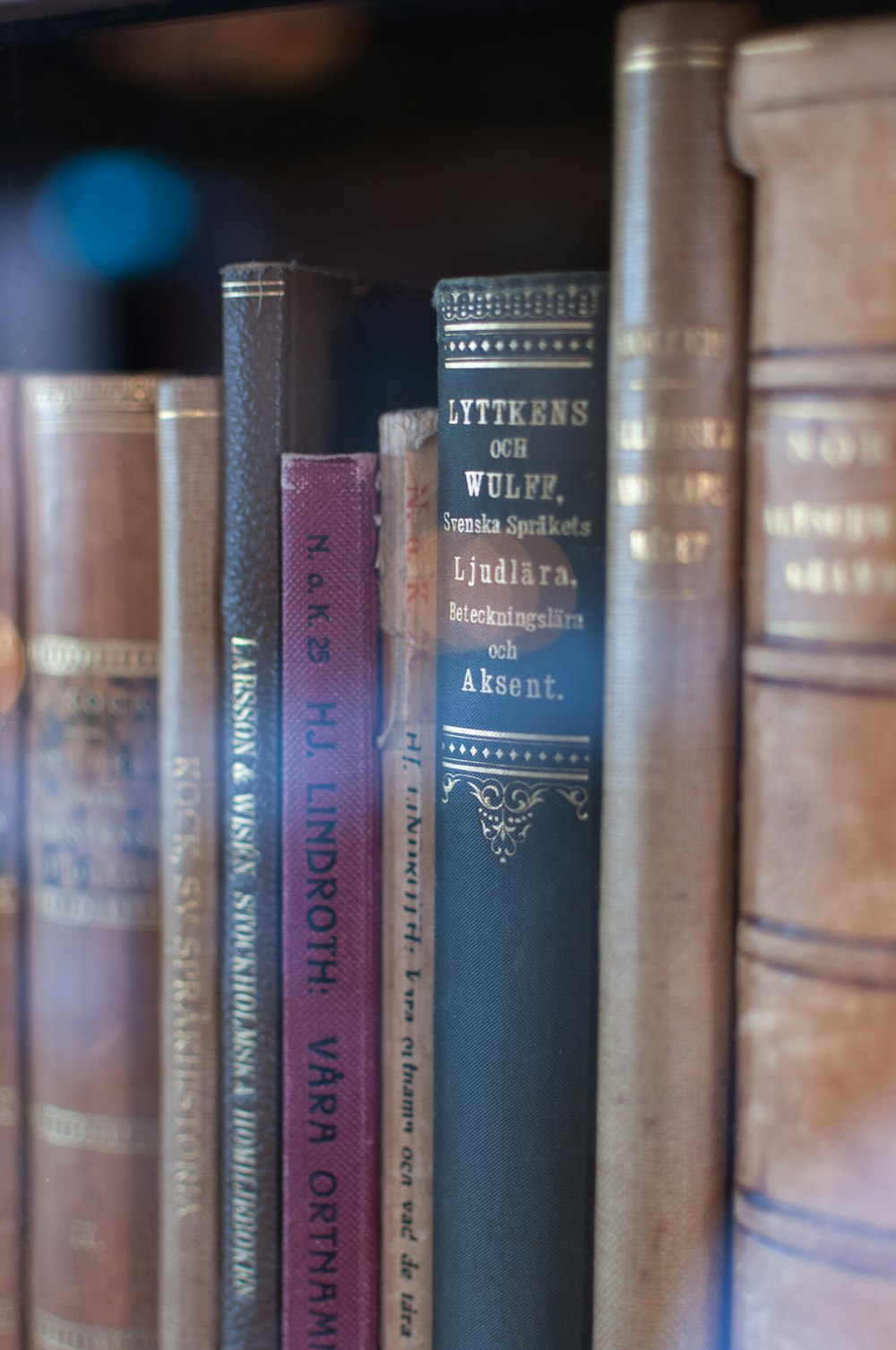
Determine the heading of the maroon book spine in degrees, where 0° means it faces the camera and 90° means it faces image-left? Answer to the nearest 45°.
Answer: approximately 0°

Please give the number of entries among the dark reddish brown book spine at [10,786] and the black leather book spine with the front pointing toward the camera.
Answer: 2

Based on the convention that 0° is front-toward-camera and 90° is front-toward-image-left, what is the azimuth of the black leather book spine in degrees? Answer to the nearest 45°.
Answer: approximately 0°
